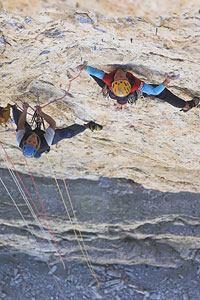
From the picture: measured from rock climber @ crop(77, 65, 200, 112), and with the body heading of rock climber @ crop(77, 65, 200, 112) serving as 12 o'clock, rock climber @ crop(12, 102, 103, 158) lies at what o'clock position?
rock climber @ crop(12, 102, 103, 158) is roughly at 9 o'clock from rock climber @ crop(77, 65, 200, 112).

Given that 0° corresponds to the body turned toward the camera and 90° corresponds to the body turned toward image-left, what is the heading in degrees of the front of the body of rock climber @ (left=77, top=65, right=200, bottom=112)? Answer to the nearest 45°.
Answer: approximately 180°
